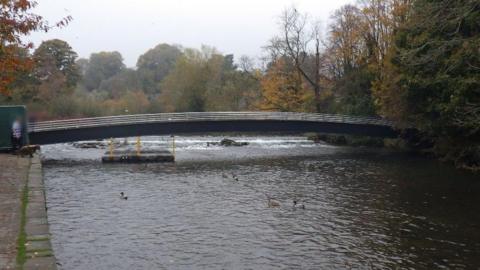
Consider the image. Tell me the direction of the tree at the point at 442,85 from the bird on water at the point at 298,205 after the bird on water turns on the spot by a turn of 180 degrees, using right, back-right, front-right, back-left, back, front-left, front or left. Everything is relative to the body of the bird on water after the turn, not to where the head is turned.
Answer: front-left

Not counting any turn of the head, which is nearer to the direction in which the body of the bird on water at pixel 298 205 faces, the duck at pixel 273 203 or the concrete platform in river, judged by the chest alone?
the duck

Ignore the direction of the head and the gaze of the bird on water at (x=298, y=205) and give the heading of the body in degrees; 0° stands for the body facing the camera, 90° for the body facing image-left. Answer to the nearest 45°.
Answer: approximately 90°
